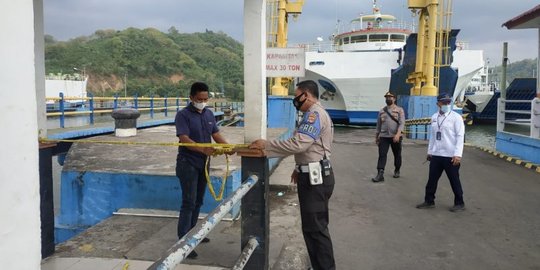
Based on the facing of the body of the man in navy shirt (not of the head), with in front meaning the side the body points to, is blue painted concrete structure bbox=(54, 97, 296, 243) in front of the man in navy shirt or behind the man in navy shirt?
behind

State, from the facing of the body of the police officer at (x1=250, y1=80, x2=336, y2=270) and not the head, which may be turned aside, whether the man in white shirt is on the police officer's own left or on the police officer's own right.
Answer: on the police officer's own right

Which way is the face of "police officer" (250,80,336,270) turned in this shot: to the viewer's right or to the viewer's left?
to the viewer's left

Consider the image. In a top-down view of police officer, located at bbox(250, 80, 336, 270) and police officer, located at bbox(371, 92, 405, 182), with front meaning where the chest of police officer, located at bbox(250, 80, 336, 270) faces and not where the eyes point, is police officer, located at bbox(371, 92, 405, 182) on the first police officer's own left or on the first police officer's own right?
on the first police officer's own right

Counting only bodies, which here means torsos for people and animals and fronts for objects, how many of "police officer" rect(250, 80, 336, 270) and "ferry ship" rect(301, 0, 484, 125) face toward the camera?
1

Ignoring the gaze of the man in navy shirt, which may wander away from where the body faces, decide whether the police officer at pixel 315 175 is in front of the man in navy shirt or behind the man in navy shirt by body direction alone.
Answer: in front

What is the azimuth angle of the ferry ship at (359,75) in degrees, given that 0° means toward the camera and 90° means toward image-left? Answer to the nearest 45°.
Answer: approximately 0°

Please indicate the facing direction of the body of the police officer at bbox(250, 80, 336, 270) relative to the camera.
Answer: to the viewer's left

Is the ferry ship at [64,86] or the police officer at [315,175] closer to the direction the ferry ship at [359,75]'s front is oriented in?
the police officer

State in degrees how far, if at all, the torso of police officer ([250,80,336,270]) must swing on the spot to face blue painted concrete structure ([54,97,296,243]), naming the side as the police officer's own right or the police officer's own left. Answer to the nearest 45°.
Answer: approximately 45° to the police officer's own right

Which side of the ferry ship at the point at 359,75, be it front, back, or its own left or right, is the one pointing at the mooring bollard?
front

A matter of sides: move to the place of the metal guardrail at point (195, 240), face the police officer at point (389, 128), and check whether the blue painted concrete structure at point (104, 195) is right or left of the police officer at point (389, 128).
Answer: left

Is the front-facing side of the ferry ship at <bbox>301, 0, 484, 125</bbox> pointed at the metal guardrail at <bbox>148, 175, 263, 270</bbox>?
yes
